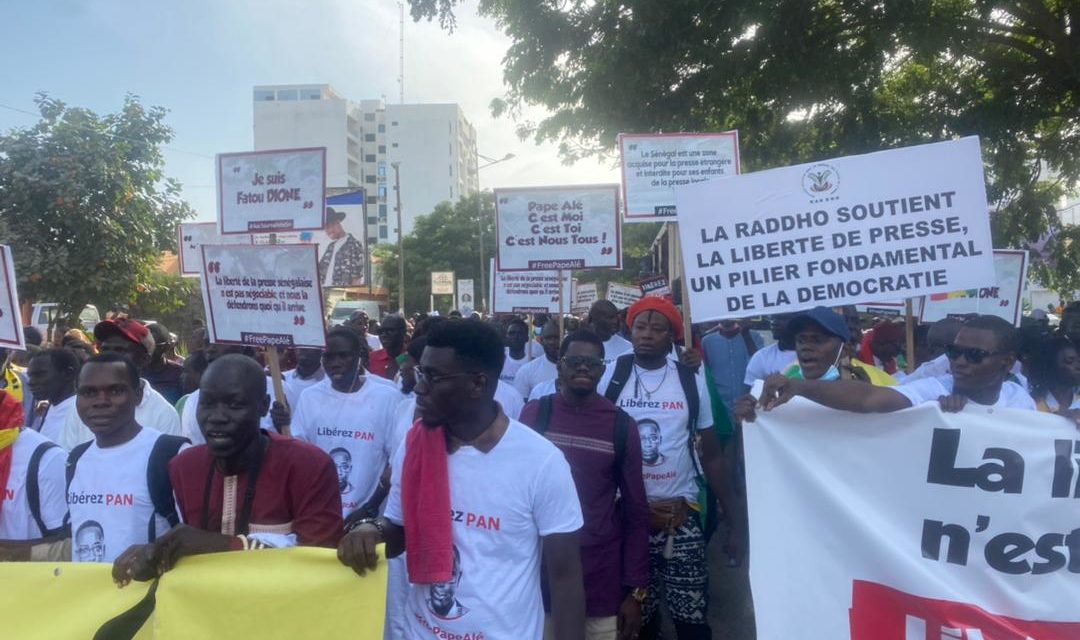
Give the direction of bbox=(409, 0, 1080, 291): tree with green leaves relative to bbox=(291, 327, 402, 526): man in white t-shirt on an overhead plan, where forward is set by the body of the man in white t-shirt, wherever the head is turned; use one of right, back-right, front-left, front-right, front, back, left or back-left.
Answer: back-left

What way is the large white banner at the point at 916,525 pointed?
toward the camera

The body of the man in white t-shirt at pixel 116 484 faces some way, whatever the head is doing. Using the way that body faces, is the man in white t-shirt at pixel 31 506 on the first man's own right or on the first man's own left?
on the first man's own right

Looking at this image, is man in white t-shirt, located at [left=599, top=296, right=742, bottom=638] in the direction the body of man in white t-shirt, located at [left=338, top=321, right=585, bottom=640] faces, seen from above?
no

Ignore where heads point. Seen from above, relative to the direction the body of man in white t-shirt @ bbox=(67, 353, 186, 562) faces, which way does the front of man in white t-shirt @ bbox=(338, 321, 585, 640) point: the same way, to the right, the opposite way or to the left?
the same way

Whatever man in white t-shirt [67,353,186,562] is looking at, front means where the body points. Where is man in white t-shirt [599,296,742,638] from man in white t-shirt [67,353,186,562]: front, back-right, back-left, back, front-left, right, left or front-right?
back-left

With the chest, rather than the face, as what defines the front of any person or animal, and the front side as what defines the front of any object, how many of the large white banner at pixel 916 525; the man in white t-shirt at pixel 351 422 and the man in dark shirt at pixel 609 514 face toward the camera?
3

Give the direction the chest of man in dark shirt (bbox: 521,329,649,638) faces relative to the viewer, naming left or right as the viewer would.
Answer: facing the viewer

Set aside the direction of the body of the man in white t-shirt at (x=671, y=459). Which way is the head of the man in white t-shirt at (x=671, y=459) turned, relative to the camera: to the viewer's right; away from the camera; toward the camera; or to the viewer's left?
toward the camera

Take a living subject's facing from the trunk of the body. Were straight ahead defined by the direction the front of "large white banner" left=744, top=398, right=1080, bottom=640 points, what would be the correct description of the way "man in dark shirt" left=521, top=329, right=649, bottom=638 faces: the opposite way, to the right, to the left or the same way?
the same way

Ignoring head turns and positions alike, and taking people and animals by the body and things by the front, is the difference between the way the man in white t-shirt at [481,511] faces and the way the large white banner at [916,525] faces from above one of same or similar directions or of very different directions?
same or similar directions

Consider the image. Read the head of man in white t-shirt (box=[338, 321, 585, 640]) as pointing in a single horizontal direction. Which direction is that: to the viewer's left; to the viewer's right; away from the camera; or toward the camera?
to the viewer's left

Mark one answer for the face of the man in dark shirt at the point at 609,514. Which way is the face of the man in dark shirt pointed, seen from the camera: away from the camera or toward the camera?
toward the camera

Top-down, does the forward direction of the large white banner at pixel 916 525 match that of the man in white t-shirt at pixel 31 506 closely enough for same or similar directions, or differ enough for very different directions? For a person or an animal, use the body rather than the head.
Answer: same or similar directions

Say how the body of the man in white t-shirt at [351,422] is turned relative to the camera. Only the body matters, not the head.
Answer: toward the camera

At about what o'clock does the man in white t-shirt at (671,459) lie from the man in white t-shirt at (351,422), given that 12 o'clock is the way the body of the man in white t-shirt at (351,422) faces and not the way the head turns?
the man in white t-shirt at (671,459) is roughly at 10 o'clock from the man in white t-shirt at (351,422).
